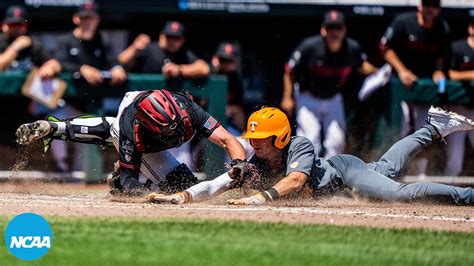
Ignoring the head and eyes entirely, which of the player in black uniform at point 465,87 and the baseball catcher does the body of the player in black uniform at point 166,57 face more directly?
the baseball catcher

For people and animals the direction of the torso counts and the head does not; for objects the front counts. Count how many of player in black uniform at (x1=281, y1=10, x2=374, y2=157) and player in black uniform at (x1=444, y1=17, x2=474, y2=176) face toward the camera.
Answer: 2

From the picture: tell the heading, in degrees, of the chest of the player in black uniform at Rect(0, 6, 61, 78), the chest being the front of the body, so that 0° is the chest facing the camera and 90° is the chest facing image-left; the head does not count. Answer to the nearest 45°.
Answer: approximately 0°

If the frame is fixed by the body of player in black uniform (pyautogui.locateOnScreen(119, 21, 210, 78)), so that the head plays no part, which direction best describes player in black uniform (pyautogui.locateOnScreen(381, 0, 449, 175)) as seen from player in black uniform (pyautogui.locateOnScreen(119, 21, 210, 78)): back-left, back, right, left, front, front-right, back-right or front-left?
left

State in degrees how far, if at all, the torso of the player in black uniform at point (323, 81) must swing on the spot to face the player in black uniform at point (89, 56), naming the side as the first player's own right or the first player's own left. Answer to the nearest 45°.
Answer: approximately 90° to the first player's own right

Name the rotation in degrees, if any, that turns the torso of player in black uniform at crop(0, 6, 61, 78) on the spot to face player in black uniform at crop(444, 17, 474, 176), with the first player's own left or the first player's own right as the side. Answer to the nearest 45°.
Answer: approximately 90° to the first player's own left

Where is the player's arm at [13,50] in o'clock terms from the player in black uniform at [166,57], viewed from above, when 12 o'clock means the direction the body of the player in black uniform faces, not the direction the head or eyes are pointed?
The player's arm is roughly at 3 o'clock from the player in black uniform.
